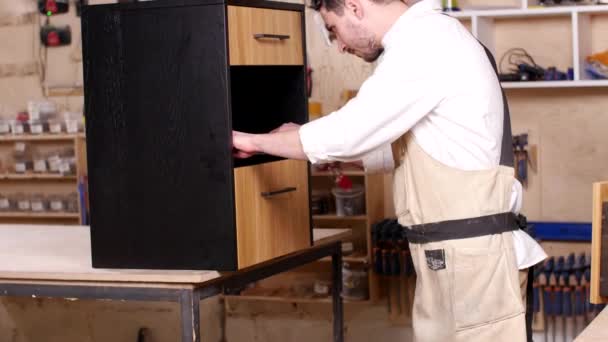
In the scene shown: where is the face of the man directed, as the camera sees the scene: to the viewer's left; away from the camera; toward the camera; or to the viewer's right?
to the viewer's left

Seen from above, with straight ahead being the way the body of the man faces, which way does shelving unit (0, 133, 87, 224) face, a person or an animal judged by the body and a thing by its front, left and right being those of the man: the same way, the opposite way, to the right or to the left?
to the left

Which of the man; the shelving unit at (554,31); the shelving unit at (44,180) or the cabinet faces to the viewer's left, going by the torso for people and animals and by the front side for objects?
the man

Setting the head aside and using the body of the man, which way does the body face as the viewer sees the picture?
to the viewer's left

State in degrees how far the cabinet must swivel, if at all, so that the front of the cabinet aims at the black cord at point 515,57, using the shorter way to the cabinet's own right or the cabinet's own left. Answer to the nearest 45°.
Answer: approximately 90° to the cabinet's own left

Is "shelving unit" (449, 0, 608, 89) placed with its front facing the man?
yes

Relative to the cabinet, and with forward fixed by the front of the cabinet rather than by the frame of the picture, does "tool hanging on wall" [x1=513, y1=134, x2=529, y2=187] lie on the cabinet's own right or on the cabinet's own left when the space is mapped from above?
on the cabinet's own left

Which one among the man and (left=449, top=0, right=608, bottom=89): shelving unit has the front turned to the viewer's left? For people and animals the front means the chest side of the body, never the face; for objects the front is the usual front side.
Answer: the man

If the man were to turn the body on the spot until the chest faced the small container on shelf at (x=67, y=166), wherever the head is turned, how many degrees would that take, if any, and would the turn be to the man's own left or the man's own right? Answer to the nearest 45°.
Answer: approximately 45° to the man's own right

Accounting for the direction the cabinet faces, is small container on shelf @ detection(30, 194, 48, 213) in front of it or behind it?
behind

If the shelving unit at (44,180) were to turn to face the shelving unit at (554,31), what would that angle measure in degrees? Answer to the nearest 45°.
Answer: approximately 45° to its left

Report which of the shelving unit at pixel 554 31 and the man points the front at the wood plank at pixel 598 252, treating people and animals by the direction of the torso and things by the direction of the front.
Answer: the shelving unit

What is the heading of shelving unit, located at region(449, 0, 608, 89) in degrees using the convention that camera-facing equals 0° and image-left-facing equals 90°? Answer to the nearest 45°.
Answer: approximately 0°
